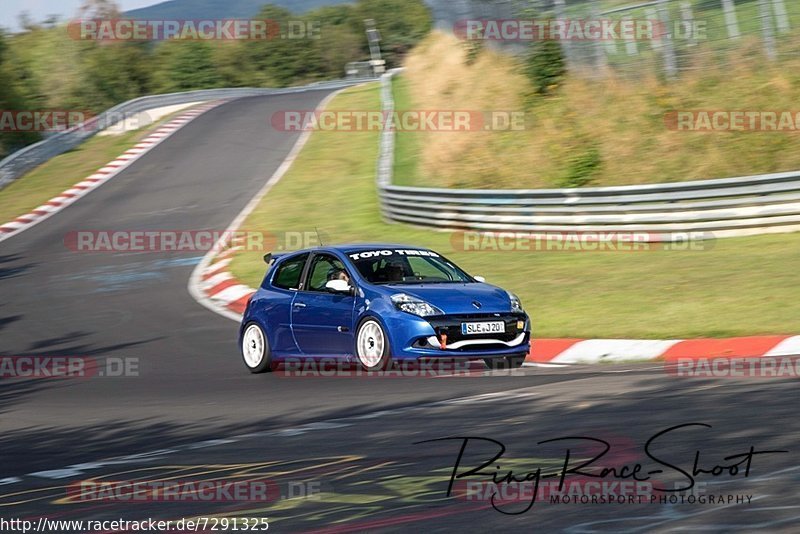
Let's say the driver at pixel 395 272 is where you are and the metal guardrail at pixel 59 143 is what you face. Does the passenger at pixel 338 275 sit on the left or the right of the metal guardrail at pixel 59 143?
left

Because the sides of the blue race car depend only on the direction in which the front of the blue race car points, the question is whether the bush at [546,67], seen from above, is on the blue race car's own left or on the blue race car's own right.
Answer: on the blue race car's own left

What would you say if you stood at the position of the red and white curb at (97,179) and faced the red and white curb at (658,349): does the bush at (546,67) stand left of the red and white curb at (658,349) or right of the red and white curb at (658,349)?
left

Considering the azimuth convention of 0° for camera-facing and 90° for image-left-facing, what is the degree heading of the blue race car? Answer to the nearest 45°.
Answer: approximately 315°

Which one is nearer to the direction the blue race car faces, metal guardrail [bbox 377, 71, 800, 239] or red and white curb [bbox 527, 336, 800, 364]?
the red and white curb

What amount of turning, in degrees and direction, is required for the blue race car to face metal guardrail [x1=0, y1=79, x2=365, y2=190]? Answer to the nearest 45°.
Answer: approximately 135° to its left

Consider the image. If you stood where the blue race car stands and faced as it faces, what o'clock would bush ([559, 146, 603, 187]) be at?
The bush is roughly at 8 o'clock from the blue race car.

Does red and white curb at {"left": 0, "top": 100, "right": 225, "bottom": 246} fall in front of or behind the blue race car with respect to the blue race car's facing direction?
behind

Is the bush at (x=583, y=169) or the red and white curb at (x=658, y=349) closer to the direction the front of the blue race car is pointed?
the red and white curb

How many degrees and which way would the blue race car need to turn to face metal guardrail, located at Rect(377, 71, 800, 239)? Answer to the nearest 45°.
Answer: approximately 90° to its left
